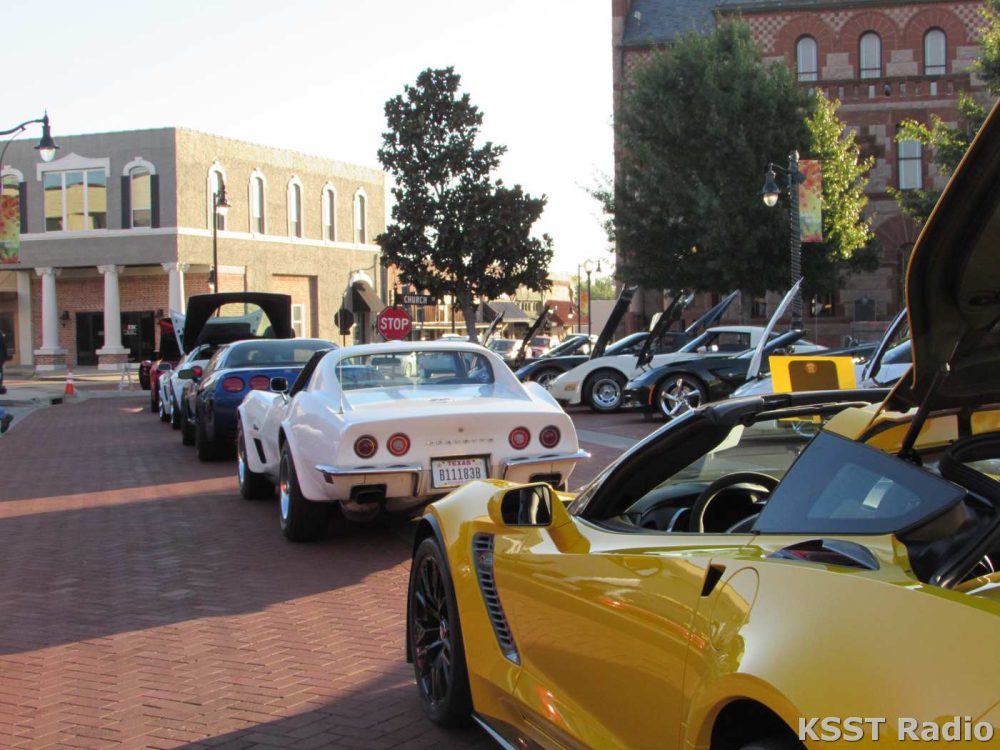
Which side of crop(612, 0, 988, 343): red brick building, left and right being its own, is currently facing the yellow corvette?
front

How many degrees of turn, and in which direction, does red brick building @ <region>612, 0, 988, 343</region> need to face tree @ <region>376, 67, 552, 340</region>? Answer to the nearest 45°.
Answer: approximately 45° to its right

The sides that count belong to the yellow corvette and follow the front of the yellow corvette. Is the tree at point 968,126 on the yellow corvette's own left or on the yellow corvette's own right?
on the yellow corvette's own right

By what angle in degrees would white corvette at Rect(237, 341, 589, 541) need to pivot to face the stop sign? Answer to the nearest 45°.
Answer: approximately 45° to its right

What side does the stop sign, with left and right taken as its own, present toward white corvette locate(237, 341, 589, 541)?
front

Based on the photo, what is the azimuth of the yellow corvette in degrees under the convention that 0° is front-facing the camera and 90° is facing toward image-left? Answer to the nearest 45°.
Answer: approximately 135°

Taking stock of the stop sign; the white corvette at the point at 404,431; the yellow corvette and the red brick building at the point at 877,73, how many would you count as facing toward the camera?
2

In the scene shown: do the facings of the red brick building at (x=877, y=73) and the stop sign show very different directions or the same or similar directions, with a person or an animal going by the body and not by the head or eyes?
same or similar directions

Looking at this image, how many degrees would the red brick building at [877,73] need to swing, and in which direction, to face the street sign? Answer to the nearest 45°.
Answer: approximately 45° to its right

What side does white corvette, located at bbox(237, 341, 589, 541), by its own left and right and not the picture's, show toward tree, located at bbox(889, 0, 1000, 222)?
right

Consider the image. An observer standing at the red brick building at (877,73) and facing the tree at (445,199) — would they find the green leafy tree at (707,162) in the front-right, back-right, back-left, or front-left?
front-left

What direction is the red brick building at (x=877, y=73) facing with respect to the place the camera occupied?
facing the viewer

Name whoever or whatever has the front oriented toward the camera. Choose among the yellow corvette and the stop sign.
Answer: the stop sign

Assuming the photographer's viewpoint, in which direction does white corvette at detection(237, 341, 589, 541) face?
facing away from the viewer and to the left of the viewer
